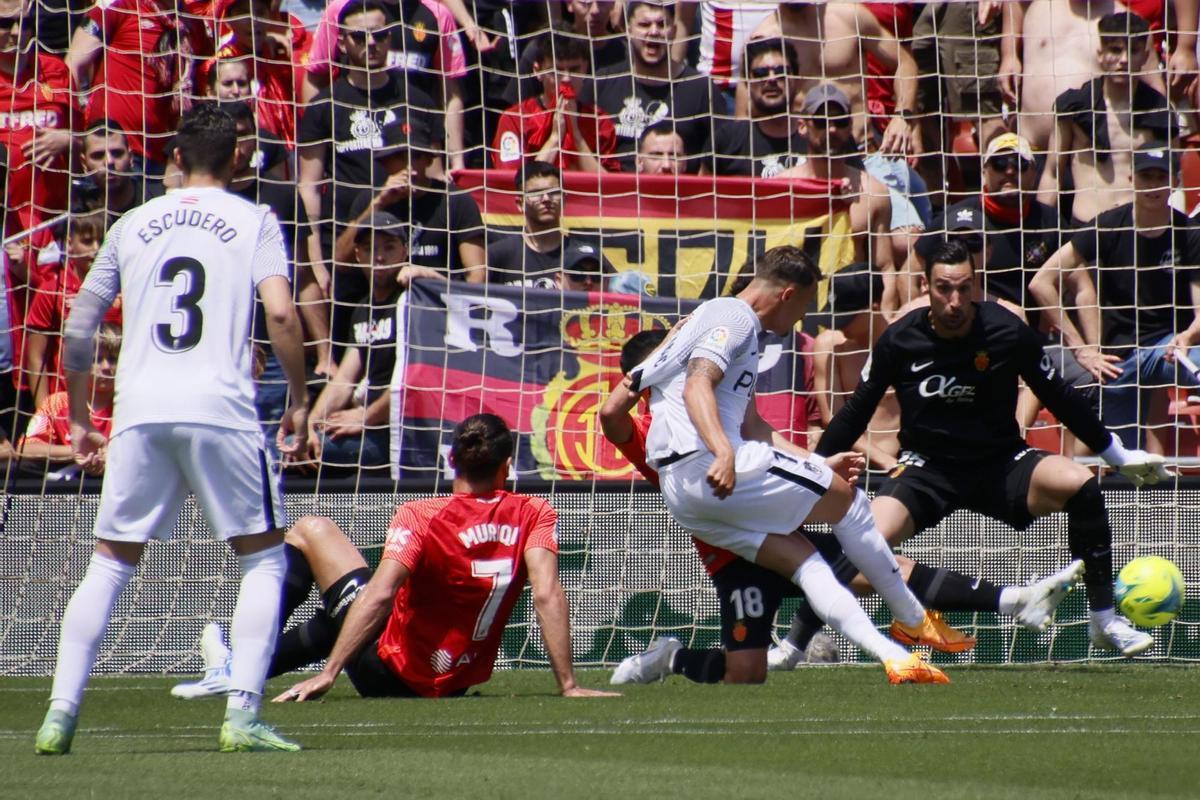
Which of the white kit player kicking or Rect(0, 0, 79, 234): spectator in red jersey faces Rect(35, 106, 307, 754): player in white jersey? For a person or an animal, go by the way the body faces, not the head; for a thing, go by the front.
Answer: the spectator in red jersey

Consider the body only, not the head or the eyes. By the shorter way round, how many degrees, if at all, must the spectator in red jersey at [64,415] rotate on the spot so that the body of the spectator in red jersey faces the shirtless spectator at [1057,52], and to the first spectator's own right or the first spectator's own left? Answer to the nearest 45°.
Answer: approximately 90° to the first spectator's own left

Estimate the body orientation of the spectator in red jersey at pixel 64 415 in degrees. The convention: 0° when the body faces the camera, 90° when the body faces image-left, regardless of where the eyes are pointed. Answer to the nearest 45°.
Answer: approximately 0°

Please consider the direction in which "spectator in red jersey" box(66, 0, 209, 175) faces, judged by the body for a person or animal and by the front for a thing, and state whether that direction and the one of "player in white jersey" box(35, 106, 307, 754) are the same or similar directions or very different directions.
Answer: very different directions

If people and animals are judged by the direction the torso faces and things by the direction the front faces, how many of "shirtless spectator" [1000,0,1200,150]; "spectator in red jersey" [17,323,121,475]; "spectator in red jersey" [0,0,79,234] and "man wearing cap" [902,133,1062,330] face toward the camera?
4

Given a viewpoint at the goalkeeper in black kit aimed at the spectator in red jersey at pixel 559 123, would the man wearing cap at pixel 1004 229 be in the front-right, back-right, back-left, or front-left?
front-right

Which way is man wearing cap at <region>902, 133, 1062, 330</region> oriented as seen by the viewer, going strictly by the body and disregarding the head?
toward the camera

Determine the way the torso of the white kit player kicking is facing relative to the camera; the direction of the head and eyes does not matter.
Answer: to the viewer's right

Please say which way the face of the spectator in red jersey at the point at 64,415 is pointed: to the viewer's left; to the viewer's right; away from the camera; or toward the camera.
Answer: toward the camera

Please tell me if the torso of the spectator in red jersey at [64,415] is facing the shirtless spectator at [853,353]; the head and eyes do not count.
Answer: no

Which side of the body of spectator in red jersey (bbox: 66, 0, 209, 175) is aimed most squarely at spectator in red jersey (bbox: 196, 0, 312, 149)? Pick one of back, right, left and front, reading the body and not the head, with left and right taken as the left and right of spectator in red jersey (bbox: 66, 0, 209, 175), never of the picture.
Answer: left

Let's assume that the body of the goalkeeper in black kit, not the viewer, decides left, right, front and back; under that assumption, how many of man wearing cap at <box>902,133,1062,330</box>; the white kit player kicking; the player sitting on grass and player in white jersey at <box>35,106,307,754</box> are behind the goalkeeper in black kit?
1

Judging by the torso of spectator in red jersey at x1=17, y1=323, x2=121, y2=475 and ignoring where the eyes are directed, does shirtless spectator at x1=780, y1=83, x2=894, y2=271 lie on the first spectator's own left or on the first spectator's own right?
on the first spectator's own left

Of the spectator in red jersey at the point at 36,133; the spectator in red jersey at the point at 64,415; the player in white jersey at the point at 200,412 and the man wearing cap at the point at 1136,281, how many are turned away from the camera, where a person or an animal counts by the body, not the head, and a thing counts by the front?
1

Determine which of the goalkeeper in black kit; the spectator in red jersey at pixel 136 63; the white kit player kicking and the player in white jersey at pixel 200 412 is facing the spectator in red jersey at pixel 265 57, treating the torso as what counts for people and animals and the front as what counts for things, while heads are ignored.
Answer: the player in white jersey

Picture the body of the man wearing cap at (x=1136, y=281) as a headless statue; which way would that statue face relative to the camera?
toward the camera

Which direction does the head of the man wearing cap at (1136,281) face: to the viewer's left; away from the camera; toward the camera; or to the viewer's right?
toward the camera

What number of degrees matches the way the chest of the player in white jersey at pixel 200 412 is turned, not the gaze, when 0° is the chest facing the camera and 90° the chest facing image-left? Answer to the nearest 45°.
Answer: approximately 180°

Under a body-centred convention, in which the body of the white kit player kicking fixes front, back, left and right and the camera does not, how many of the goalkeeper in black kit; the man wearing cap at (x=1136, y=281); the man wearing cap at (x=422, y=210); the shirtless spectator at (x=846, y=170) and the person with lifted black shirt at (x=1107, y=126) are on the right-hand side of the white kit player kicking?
0

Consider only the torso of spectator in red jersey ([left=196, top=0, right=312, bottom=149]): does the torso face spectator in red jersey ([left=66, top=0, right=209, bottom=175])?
no
